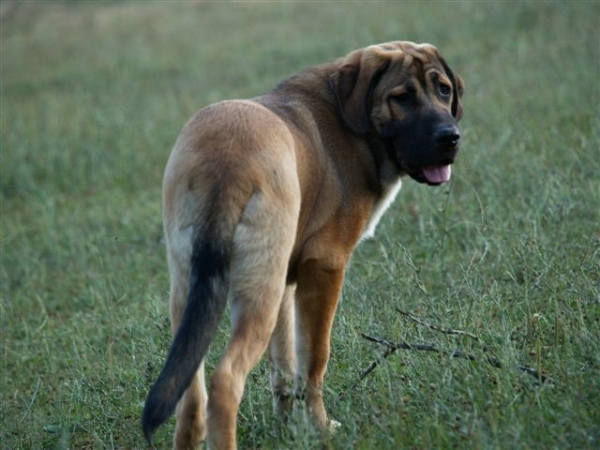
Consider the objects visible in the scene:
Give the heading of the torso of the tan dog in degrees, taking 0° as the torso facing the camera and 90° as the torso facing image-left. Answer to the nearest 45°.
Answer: approximately 225°
